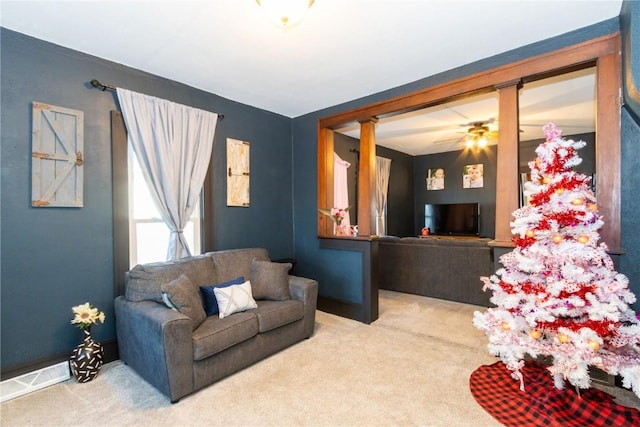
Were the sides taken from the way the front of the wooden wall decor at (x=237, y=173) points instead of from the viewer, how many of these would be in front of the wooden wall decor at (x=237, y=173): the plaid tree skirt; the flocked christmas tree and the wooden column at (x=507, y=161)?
3

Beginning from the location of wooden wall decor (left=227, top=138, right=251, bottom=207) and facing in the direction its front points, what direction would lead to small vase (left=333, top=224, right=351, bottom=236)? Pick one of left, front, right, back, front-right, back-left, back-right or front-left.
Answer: front-left

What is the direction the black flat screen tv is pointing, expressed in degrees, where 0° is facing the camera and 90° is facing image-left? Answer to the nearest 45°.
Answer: approximately 0°

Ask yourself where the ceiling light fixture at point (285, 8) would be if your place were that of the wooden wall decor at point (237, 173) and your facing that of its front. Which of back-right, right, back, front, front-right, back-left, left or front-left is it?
front-right

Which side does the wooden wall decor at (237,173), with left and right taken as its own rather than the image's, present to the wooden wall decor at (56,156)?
right

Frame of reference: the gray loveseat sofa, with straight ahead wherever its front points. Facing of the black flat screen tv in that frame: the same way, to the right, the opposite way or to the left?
to the right

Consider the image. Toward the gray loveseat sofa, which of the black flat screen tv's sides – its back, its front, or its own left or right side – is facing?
front

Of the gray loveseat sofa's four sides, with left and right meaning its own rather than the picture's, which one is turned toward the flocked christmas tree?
front

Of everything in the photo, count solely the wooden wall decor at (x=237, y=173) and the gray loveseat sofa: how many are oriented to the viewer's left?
0
